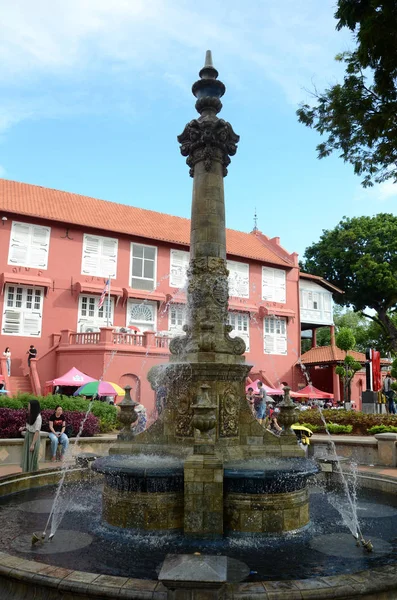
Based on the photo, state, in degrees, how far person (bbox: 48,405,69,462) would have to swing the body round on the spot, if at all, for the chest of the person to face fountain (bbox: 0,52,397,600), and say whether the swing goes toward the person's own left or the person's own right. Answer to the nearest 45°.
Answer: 0° — they already face it

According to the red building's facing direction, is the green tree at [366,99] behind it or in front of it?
in front

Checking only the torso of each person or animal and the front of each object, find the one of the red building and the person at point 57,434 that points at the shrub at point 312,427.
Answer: the red building

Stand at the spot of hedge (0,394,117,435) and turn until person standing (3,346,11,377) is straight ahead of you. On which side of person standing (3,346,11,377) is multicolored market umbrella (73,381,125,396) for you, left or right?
right

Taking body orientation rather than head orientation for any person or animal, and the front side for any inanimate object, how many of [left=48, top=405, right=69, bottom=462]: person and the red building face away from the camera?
0

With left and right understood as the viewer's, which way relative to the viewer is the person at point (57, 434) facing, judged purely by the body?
facing the viewer

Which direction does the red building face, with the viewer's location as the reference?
facing the viewer and to the right of the viewer

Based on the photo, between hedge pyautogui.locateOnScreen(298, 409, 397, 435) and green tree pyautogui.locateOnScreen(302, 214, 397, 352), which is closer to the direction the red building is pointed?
the hedge

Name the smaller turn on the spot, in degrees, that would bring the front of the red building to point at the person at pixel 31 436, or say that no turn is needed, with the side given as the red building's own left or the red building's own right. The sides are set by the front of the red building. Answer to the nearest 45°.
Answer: approximately 45° to the red building's own right

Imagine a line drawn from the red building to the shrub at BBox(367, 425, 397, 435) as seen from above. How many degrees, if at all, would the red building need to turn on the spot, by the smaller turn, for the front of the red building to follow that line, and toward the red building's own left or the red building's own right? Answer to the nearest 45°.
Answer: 0° — it already faces it

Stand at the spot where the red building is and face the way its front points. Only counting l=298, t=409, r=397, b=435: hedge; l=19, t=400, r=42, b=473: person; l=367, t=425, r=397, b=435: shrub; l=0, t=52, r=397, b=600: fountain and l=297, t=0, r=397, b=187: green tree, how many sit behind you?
0

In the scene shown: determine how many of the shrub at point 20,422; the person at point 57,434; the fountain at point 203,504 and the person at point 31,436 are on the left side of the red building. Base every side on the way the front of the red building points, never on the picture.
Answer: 0

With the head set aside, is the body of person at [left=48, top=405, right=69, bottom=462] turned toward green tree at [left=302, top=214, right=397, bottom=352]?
no

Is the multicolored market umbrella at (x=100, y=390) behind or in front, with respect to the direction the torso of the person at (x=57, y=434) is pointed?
behind

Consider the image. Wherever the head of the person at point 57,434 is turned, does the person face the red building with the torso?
no

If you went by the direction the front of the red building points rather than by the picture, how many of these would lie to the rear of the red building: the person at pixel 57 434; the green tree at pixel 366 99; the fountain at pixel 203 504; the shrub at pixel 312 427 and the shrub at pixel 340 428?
0

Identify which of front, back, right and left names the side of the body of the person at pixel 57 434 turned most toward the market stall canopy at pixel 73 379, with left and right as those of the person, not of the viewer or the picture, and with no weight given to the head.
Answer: back

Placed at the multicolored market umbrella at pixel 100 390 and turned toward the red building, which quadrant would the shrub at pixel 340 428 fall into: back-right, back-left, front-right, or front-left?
back-right

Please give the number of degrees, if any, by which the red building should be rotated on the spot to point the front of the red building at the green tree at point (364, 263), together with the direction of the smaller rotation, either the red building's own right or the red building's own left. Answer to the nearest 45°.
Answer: approximately 90° to the red building's own left
